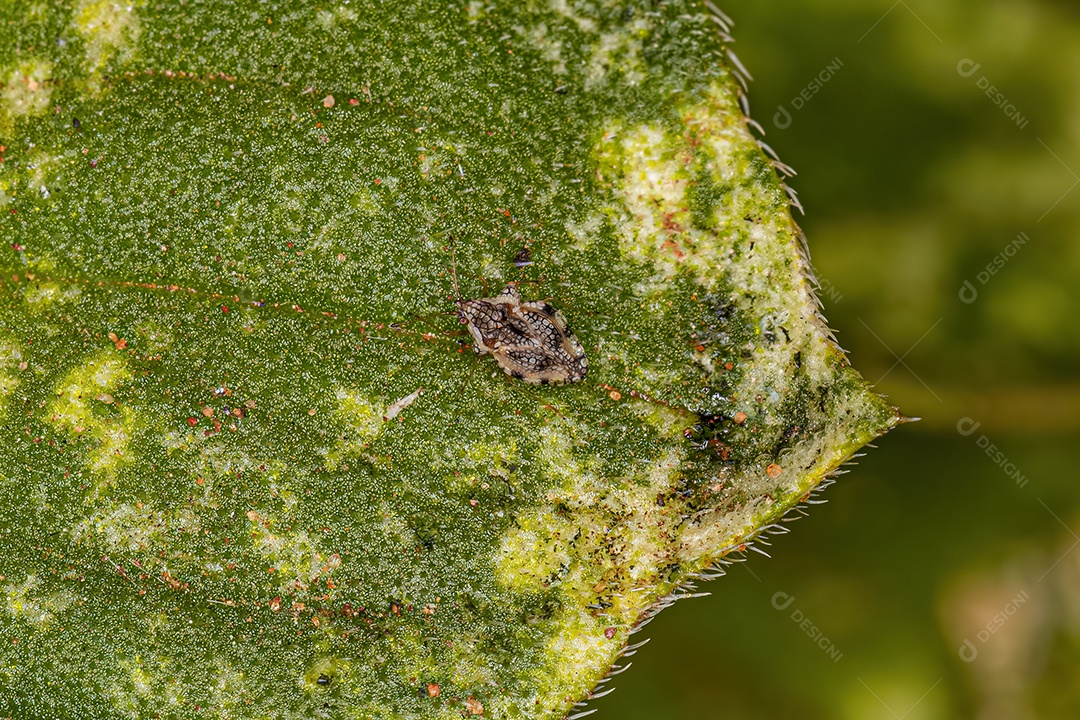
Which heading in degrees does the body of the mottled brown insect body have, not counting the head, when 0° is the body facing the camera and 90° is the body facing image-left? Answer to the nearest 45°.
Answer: approximately 135°
